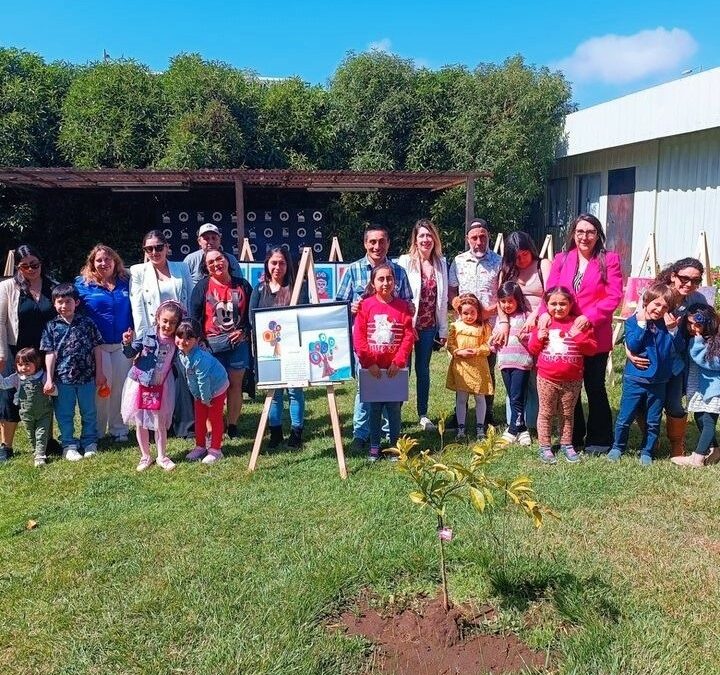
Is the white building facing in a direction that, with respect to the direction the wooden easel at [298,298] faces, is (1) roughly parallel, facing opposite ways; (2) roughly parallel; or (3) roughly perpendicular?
roughly perpendicular

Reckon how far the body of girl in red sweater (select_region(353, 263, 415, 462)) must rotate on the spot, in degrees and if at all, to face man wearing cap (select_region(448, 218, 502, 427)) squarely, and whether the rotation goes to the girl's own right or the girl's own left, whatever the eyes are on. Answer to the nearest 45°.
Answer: approximately 135° to the girl's own left

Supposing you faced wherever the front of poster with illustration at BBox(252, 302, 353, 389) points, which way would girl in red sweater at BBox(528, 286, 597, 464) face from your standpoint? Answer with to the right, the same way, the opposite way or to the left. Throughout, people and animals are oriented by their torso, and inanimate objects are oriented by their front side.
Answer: the same way

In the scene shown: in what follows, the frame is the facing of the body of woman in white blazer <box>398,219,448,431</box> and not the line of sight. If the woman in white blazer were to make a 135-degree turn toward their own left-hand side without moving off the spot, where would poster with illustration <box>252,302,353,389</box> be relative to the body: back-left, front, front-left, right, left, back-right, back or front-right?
back

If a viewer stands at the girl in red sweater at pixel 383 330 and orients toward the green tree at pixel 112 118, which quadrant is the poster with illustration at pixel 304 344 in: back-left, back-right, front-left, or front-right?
front-left

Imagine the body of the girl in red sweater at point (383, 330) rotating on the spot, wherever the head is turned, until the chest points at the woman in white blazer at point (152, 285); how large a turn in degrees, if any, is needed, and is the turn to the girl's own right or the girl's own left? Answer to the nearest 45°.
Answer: approximately 90° to the girl's own right

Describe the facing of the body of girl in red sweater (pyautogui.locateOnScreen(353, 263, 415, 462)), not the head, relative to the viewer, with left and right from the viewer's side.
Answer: facing the viewer

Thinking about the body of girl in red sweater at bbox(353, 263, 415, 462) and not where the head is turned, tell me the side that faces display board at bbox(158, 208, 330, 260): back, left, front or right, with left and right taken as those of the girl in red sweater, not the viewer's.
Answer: back

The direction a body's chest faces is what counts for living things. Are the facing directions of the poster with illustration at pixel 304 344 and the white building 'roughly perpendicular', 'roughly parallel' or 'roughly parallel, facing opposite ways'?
roughly perpendicular

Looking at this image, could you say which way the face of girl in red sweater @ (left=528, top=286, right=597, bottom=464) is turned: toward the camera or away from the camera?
toward the camera

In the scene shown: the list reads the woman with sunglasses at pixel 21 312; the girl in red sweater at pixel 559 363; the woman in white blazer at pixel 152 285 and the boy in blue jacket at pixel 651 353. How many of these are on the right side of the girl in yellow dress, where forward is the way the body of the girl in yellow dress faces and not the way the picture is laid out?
2

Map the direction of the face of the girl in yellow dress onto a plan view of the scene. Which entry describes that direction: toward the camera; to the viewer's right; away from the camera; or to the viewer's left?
toward the camera

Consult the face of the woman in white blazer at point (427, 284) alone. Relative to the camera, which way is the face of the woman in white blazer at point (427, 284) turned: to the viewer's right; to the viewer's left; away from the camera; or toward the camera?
toward the camera

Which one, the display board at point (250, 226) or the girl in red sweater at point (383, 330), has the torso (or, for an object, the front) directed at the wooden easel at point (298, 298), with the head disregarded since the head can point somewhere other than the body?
the display board

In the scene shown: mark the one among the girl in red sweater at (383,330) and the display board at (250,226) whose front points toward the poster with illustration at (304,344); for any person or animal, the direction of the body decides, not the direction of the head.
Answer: the display board

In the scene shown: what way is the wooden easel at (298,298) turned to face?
toward the camera

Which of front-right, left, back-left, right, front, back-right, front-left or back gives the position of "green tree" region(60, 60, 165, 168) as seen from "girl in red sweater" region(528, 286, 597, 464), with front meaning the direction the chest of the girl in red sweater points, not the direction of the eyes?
back-right

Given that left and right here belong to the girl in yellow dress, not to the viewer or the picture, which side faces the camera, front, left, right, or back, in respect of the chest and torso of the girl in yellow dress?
front

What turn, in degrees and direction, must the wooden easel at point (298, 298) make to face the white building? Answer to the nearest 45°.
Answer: approximately 135° to its left
